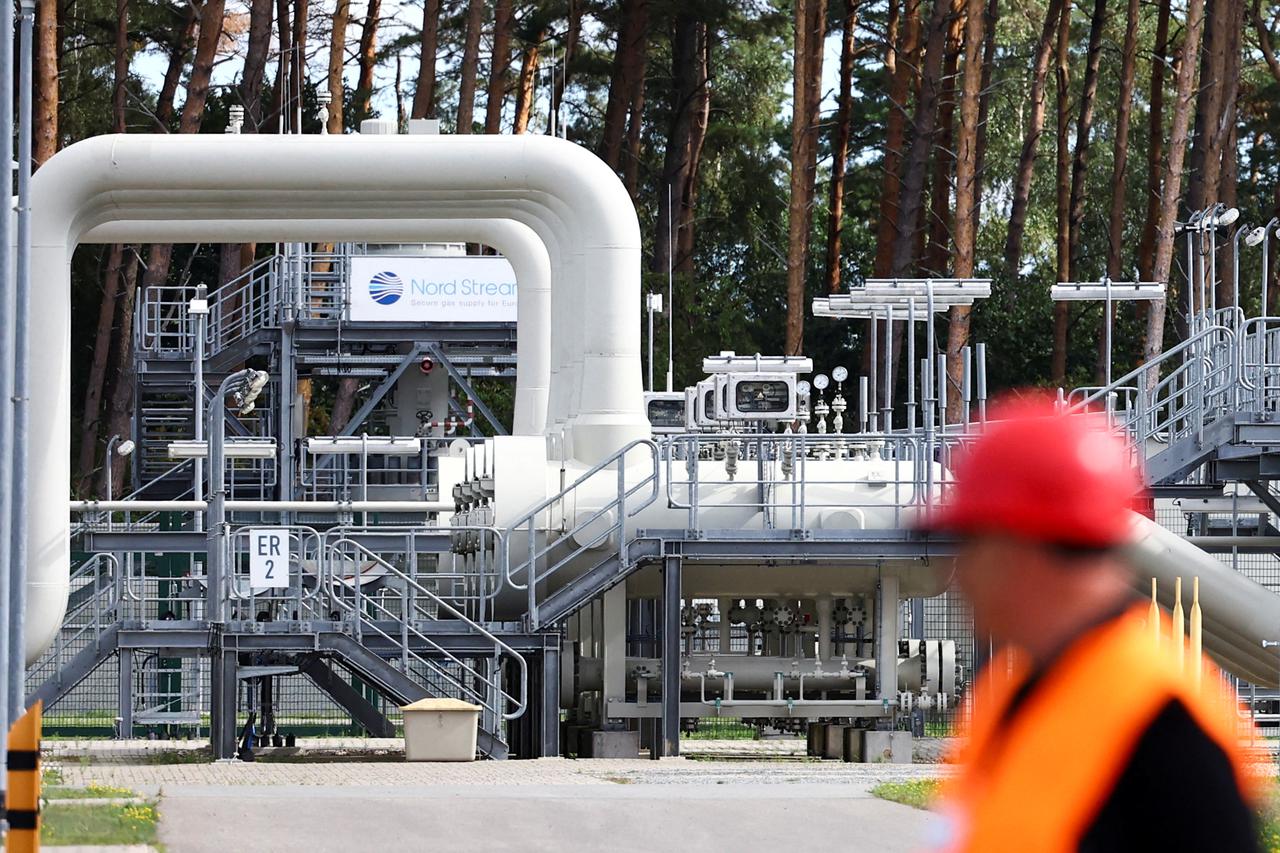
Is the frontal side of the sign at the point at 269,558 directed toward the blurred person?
yes

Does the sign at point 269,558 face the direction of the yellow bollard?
yes

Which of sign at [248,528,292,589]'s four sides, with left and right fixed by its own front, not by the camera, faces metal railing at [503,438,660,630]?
left

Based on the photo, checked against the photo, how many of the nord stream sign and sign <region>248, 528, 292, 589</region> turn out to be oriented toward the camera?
2

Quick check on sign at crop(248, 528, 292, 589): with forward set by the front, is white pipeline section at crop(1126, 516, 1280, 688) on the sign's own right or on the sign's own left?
on the sign's own left

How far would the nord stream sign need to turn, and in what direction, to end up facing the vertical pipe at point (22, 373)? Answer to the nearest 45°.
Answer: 0° — it already faces it

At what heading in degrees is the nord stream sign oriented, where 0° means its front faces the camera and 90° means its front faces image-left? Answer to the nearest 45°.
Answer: approximately 0°

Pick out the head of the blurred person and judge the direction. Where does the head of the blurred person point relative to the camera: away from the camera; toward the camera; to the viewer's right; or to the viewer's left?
to the viewer's left
